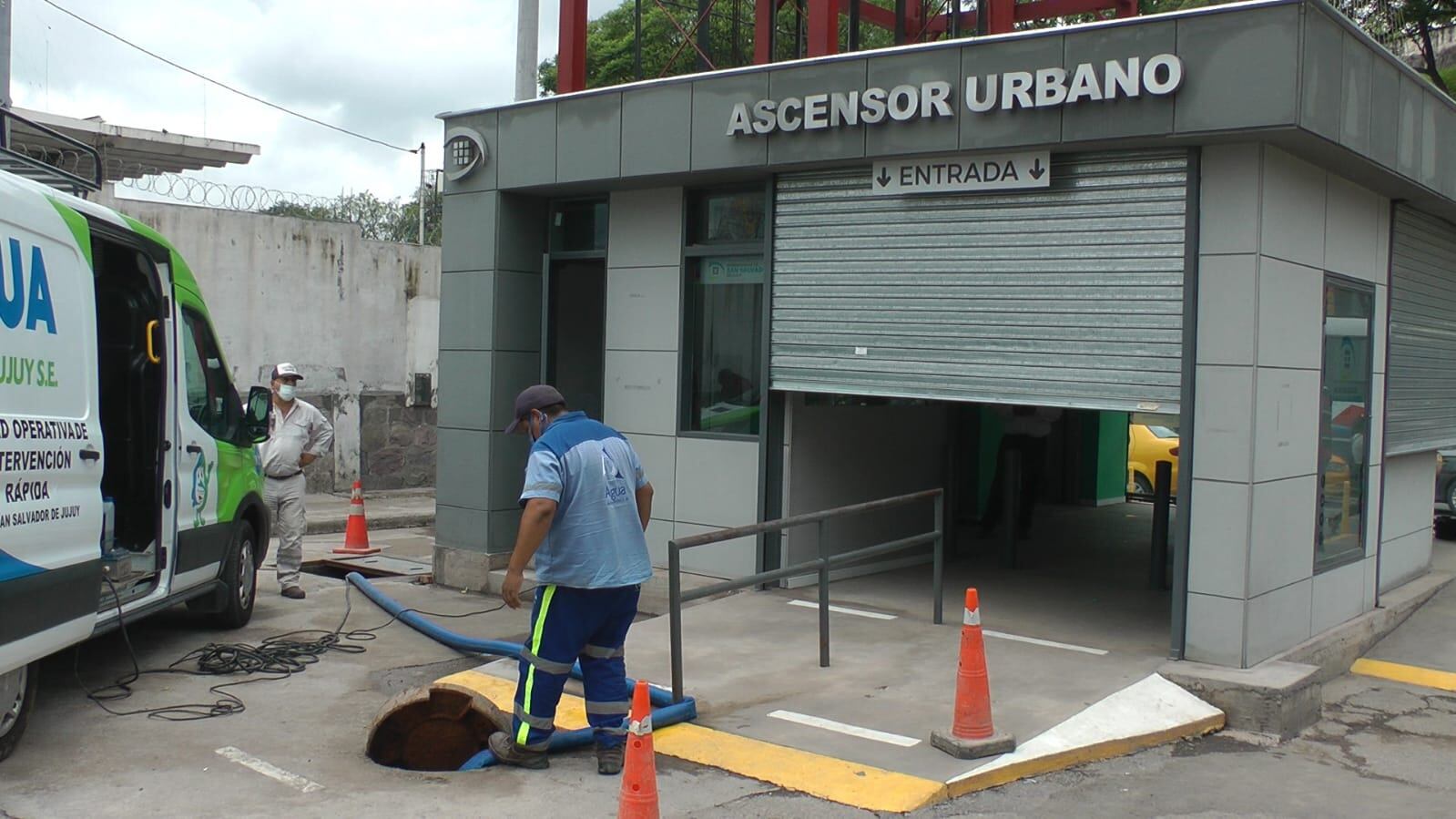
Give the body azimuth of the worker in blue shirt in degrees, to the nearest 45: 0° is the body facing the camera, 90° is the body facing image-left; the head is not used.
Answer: approximately 135°

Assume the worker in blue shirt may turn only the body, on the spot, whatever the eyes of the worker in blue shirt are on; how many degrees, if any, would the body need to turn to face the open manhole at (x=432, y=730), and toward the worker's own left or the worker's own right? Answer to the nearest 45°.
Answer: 0° — they already face it

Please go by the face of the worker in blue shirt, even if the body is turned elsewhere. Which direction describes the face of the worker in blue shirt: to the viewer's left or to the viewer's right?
to the viewer's left

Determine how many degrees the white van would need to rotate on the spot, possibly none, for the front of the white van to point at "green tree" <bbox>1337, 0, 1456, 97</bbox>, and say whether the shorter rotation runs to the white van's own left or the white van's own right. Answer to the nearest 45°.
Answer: approximately 45° to the white van's own right

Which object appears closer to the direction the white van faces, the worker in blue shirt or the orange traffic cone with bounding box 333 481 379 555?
the orange traffic cone

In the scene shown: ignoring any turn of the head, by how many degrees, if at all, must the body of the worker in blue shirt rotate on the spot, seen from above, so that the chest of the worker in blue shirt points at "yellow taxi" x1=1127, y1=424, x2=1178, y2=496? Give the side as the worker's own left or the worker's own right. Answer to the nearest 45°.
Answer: approximately 90° to the worker's own right

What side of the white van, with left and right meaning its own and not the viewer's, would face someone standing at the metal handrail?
right

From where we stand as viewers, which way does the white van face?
facing away from the viewer and to the right of the viewer

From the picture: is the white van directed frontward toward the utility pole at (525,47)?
yes

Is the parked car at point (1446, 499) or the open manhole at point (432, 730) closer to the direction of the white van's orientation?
the parked car
